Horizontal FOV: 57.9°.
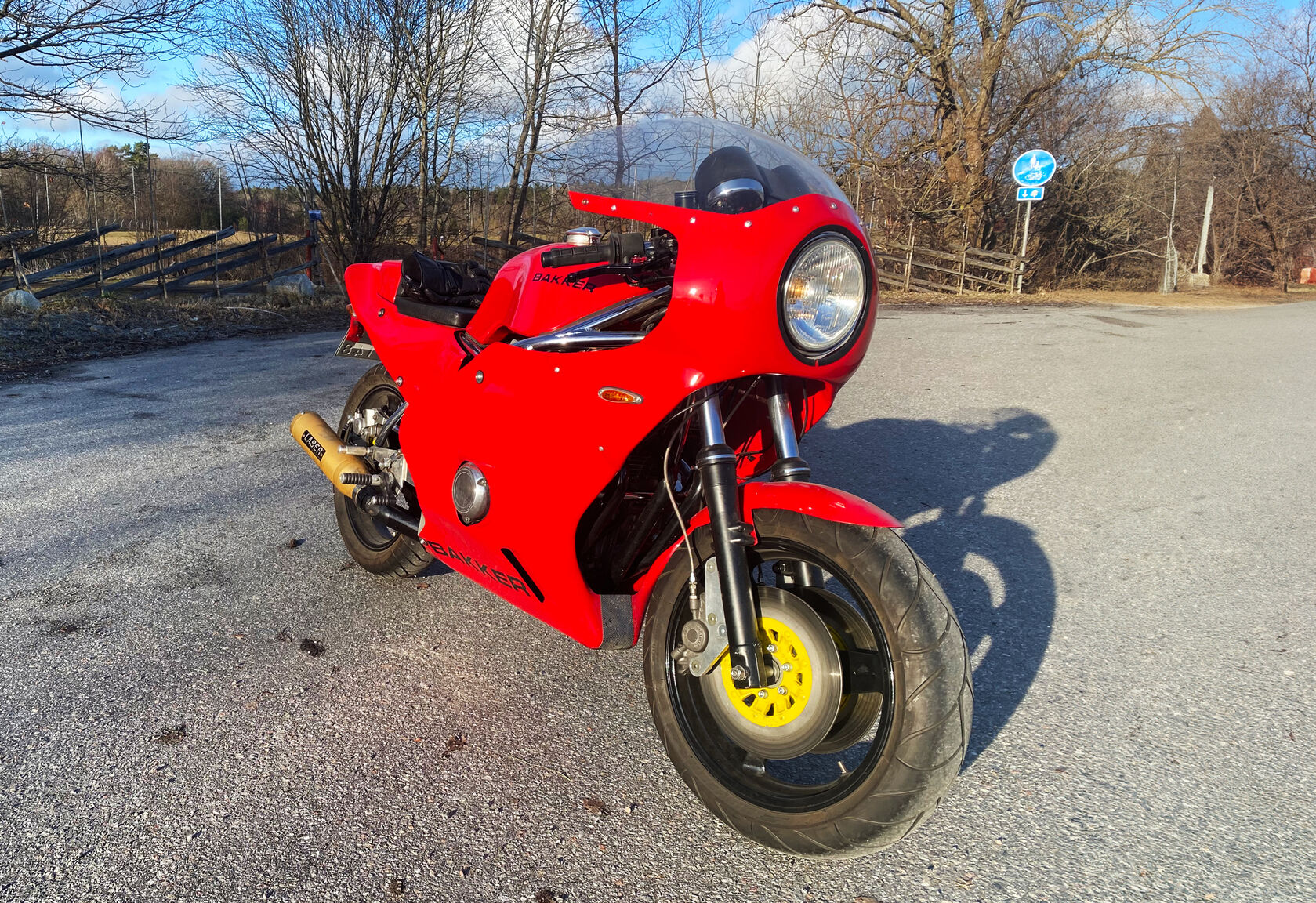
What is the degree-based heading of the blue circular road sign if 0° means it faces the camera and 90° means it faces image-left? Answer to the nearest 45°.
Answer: approximately 0°

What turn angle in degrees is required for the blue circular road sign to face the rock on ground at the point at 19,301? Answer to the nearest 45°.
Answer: approximately 45° to its right

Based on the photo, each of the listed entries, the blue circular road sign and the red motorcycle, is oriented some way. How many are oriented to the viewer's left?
0

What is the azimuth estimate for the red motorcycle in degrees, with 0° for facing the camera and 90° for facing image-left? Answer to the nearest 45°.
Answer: approximately 315°

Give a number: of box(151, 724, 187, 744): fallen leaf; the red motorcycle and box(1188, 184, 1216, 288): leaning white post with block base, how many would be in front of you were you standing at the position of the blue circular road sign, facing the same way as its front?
2

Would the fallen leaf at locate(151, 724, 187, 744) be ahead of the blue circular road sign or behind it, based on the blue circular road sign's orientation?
ahead

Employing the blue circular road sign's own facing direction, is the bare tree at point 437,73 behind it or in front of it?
in front

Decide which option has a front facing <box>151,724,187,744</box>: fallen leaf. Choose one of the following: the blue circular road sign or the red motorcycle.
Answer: the blue circular road sign

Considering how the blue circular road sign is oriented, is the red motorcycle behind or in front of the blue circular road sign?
in front

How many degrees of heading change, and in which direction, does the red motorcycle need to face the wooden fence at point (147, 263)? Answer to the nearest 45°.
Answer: approximately 180°

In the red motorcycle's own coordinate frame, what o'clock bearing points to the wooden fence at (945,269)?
The wooden fence is roughly at 8 o'clock from the red motorcycle.
